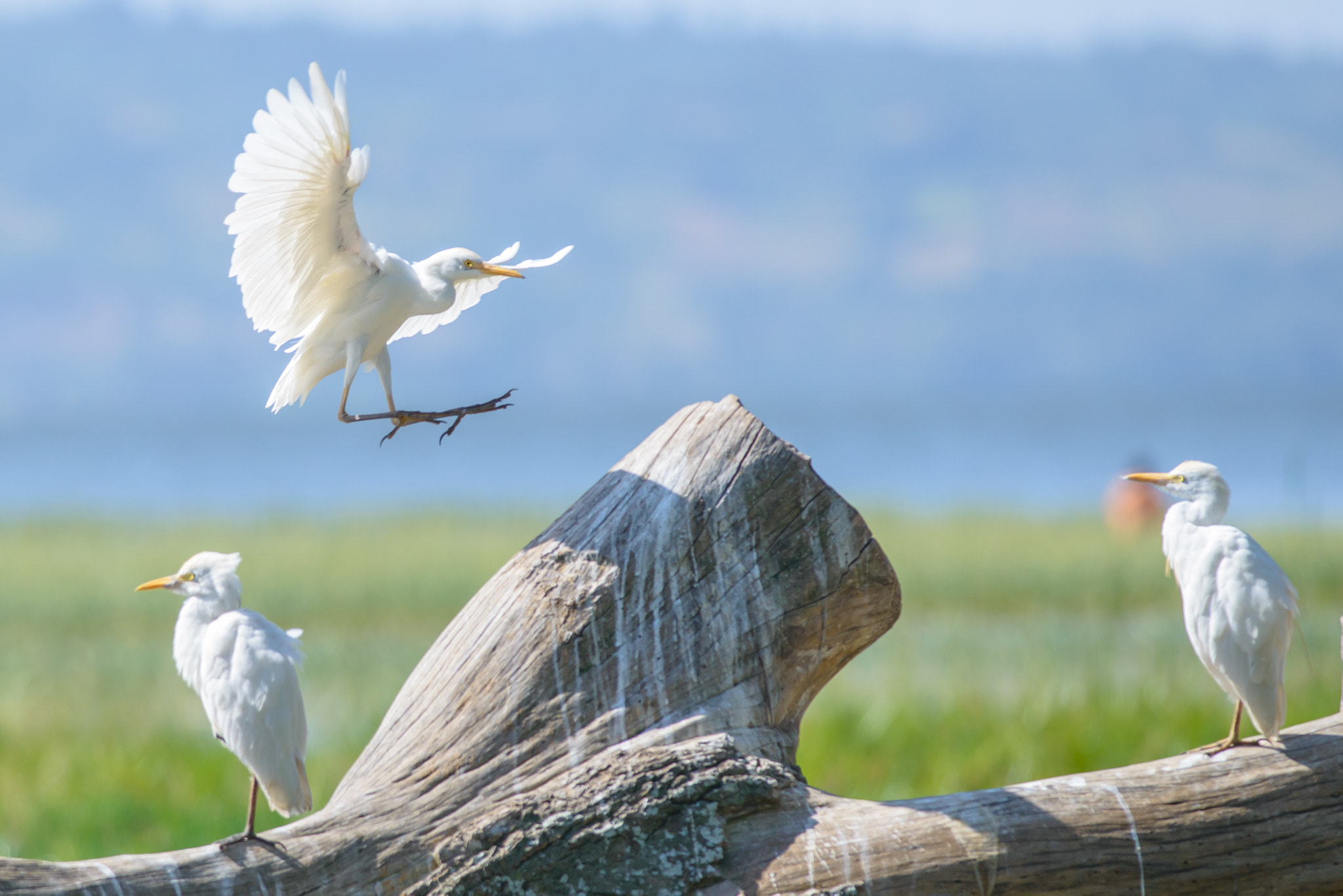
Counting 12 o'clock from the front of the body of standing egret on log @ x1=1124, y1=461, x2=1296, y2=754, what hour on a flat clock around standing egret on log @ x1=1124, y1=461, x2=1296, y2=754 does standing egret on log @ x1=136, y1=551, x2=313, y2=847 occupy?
standing egret on log @ x1=136, y1=551, x2=313, y2=847 is roughly at 11 o'clock from standing egret on log @ x1=1124, y1=461, x2=1296, y2=754.

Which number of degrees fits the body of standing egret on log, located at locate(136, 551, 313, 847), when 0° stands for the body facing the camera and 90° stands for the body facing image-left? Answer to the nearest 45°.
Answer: approximately 90°

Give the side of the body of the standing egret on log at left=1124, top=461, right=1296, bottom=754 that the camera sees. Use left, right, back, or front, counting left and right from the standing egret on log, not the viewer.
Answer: left

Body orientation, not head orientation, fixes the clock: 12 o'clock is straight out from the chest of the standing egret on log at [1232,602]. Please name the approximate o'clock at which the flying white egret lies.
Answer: The flying white egret is roughly at 11 o'clock from the standing egret on log.

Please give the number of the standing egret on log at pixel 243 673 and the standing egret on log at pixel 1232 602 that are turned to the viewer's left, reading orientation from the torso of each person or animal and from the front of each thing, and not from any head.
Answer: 2

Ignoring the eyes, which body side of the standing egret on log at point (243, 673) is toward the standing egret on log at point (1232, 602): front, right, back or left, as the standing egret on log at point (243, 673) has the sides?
back
